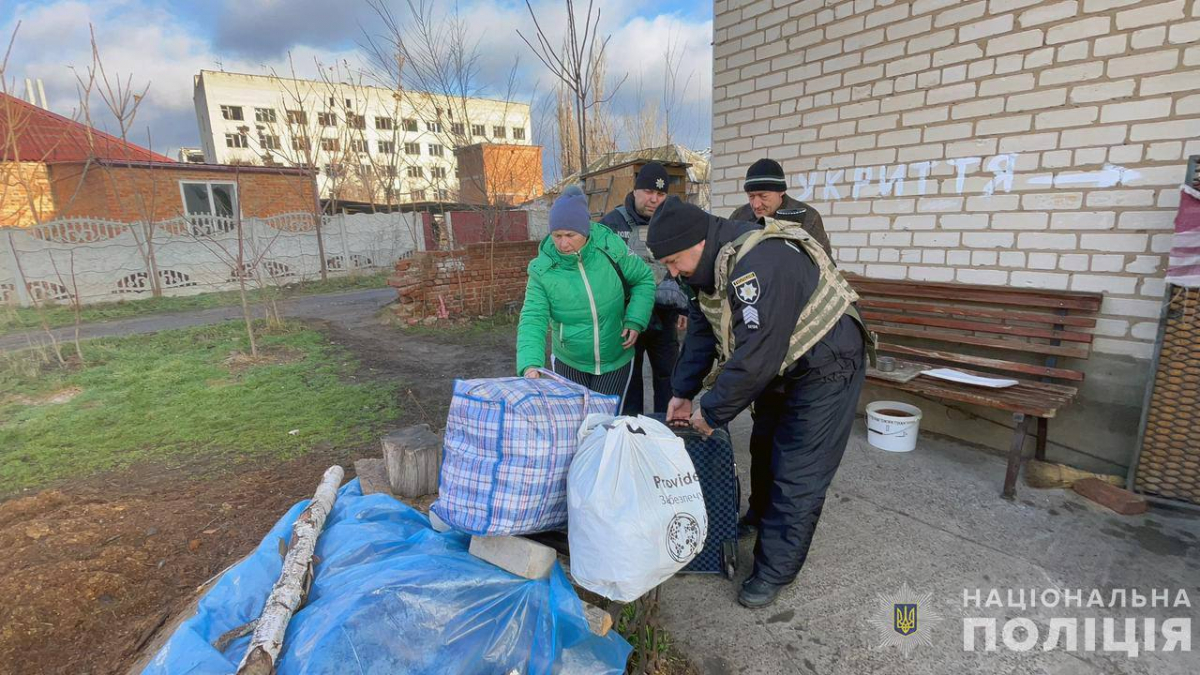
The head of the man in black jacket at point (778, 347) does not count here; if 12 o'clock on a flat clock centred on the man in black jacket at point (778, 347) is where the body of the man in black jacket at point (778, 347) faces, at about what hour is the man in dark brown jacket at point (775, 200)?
the man in dark brown jacket at point (775, 200) is roughly at 3 o'clock from the man in black jacket at point (778, 347).

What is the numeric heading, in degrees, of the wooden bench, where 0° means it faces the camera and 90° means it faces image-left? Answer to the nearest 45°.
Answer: approximately 45°

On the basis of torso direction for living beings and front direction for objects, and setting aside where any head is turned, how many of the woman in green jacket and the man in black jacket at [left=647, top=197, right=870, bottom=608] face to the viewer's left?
1

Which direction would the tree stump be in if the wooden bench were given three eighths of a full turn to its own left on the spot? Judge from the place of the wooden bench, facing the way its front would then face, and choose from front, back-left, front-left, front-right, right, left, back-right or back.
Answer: back-right

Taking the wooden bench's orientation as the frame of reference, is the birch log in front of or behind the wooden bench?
in front

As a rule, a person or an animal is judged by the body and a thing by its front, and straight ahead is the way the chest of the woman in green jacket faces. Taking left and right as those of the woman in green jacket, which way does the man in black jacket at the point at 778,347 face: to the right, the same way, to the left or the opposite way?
to the right

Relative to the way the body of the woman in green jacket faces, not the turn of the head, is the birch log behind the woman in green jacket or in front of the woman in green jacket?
in front

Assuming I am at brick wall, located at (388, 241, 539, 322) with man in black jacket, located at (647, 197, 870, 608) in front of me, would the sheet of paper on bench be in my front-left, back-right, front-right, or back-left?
front-left

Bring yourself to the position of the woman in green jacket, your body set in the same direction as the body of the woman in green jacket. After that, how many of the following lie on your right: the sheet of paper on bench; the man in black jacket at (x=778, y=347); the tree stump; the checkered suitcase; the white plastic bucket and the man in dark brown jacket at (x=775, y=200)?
1

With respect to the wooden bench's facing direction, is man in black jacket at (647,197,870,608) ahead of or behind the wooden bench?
ahead

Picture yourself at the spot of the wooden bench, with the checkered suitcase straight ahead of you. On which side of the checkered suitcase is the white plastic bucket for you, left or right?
right

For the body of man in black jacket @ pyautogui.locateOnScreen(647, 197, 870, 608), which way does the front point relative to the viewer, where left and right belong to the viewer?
facing to the left of the viewer

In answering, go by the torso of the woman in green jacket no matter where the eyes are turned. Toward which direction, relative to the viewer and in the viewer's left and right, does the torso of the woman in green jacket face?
facing the viewer

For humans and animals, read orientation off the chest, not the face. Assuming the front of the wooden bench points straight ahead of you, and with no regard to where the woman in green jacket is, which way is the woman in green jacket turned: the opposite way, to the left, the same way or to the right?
to the left

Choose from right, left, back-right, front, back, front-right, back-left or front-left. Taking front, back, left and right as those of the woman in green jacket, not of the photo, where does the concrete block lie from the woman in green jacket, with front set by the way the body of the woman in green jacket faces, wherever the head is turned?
front

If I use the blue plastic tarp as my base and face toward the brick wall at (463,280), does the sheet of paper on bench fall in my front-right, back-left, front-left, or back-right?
front-right

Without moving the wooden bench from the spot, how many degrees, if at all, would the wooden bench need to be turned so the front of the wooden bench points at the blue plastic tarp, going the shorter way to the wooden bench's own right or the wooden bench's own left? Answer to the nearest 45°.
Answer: approximately 45° to the wooden bench's own left
